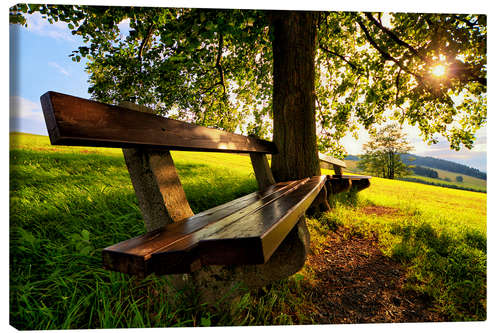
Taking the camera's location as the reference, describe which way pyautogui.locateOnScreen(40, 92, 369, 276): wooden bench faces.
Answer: facing the viewer and to the right of the viewer

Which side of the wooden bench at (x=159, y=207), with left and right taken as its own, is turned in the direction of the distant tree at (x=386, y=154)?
left
